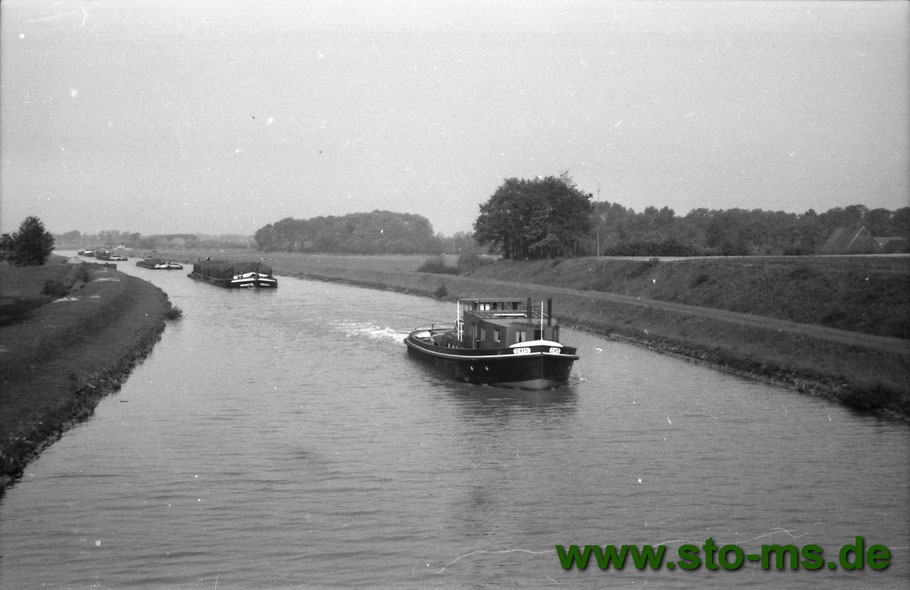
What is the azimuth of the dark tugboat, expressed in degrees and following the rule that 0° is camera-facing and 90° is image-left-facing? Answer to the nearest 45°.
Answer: approximately 315°
